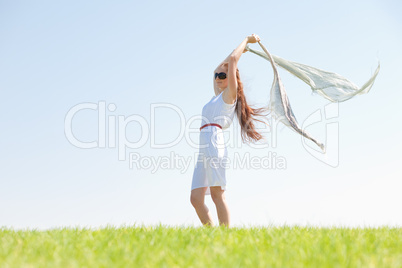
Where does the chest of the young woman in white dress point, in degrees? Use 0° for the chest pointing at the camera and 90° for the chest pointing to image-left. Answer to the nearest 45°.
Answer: approximately 45°
